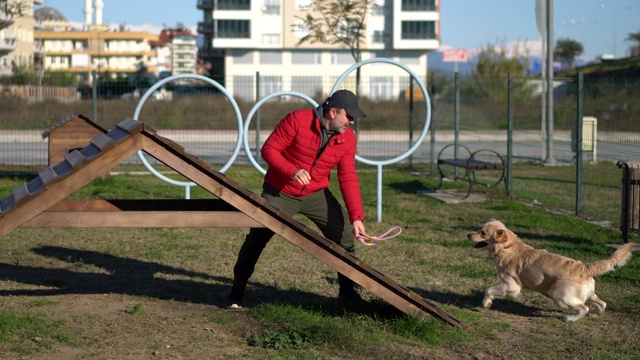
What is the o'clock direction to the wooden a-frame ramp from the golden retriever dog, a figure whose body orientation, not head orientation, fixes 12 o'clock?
The wooden a-frame ramp is roughly at 11 o'clock from the golden retriever dog.

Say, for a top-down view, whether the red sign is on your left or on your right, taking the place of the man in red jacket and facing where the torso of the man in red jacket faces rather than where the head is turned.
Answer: on your left

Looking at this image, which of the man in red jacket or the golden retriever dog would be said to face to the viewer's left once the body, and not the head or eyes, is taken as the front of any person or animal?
the golden retriever dog

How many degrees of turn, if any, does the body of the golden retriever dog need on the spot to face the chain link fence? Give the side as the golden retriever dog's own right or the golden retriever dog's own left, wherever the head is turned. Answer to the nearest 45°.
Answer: approximately 90° to the golden retriever dog's own right

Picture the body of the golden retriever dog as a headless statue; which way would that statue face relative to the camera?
to the viewer's left

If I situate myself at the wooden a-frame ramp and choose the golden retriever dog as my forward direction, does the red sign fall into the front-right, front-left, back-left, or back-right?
front-left

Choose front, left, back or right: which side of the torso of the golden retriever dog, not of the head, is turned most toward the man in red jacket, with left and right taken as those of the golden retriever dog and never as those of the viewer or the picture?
front

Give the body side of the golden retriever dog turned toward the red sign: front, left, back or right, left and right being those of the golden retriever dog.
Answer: right

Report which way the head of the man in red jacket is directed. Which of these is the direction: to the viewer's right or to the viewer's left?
to the viewer's right

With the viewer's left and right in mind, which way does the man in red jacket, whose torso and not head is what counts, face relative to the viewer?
facing the viewer and to the right of the viewer

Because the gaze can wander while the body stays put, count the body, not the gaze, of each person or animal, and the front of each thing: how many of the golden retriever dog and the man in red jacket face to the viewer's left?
1

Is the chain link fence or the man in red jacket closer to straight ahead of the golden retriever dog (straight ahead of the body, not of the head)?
the man in red jacket

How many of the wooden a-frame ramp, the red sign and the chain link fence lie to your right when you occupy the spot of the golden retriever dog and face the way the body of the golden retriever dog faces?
2
